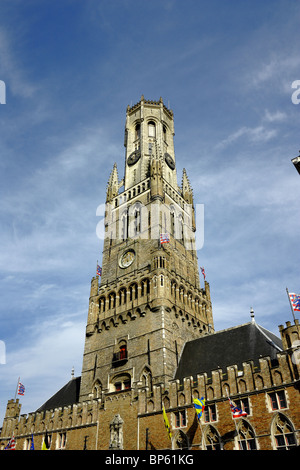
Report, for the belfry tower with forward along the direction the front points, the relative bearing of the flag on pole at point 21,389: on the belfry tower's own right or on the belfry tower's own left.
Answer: on the belfry tower's own right

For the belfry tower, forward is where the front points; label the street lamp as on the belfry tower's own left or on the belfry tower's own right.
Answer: on the belfry tower's own left

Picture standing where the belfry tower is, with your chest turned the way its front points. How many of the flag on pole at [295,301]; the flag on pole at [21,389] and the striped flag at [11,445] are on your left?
1

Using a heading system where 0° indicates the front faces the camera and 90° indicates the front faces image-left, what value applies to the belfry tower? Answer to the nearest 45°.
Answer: approximately 45°

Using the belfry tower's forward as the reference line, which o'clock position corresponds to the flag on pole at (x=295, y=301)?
The flag on pole is roughly at 9 o'clock from the belfry tower.
